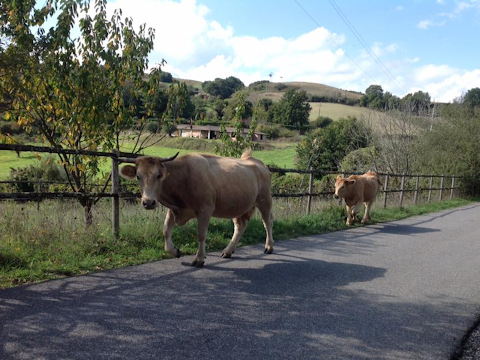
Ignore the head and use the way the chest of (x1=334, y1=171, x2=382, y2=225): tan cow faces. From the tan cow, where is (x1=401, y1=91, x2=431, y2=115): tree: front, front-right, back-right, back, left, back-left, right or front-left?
back-right

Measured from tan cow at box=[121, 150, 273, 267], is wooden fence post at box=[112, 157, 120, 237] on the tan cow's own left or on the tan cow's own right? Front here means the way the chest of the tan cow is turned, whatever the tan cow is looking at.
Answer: on the tan cow's own right

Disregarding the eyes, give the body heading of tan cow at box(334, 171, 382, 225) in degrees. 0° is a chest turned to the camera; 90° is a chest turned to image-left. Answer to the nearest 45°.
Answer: approximately 45°

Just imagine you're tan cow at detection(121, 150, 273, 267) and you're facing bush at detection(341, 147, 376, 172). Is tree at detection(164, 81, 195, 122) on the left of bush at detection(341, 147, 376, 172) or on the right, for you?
left

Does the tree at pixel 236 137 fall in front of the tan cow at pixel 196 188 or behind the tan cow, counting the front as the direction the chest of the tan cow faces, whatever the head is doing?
behind

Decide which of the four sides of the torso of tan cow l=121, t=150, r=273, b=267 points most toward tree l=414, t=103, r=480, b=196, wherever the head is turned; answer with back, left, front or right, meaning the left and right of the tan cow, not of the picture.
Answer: back
